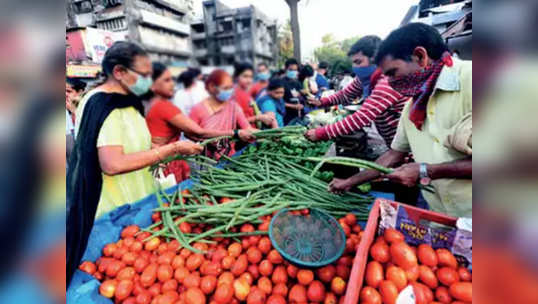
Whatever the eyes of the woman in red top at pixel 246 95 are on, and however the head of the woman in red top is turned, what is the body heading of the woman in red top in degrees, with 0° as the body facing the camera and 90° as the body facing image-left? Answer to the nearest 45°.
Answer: approximately 315°

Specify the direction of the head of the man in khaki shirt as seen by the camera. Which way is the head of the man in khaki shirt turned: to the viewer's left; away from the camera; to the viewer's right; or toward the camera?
to the viewer's left

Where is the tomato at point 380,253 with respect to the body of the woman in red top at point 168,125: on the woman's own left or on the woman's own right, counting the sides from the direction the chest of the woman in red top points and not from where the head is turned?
on the woman's own right

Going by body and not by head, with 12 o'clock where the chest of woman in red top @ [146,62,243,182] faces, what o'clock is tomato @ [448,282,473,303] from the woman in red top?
The tomato is roughly at 2 o'clock from the woman in red top.

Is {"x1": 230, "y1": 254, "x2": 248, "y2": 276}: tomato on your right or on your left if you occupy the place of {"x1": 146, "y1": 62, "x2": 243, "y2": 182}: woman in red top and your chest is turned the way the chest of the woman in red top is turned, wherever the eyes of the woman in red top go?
on your right

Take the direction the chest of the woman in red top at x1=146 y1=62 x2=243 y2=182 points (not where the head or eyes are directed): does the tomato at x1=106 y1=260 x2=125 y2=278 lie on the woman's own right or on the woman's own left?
on the woman's own right

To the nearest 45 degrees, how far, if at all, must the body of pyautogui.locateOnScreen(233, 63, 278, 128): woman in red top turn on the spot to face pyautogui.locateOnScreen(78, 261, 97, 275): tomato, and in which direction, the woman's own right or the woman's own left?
approximately 90° to the woman's own right

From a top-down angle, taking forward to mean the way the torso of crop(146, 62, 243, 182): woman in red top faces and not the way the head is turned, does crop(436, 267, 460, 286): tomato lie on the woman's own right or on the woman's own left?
on the woman's own right

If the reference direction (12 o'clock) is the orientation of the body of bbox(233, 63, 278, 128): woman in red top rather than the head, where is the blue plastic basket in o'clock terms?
The blue plastic basket is roughly at 1 o'clock from the woman in red top.

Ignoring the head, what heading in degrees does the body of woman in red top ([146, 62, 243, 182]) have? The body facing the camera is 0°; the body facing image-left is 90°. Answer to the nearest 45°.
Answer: approximately 270°

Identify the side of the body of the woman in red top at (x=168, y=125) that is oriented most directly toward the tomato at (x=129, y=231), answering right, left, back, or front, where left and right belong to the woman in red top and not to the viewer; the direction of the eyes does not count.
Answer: right

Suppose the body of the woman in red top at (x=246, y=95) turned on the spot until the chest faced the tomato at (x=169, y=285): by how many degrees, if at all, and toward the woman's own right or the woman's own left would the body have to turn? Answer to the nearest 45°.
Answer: approximately 45° to the woman's own right
